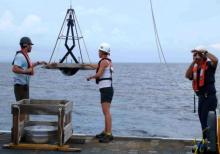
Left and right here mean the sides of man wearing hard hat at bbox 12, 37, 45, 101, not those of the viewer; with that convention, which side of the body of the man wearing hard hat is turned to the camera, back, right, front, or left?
right

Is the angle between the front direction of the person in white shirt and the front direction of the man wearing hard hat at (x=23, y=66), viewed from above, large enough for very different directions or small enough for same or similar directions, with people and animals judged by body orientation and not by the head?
very different directions

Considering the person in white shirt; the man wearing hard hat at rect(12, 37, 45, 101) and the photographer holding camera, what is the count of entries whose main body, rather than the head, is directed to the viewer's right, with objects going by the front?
1

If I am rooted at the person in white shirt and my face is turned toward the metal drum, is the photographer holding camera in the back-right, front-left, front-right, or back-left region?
back-left

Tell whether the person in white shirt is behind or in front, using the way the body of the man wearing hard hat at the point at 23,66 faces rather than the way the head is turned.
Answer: in front

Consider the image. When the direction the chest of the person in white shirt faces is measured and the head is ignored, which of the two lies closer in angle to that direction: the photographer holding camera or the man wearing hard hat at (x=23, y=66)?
the man wearing hard hat

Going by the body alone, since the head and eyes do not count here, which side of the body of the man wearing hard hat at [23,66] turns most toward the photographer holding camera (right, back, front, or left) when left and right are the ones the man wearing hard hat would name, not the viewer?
front

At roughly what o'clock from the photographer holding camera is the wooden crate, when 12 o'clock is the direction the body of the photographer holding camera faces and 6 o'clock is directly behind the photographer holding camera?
The wooden crate is roughly at 1 o'clock from the photographer holding camera.

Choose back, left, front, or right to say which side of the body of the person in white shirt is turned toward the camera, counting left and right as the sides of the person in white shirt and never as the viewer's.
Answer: left
